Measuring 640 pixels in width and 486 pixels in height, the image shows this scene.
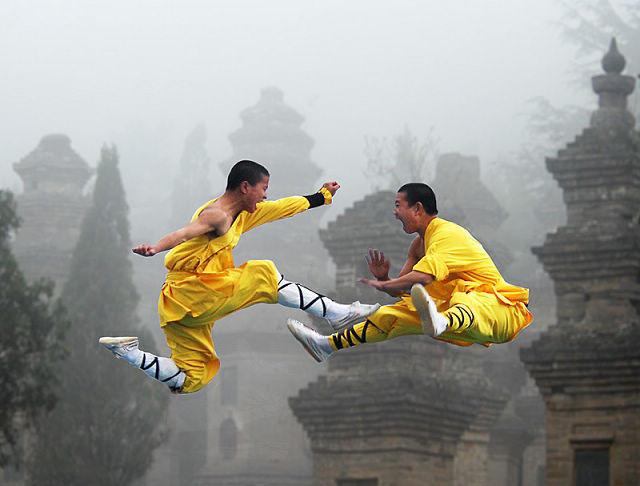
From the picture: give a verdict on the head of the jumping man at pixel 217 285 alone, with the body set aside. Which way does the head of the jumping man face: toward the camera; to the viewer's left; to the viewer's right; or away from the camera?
to the viewer's right

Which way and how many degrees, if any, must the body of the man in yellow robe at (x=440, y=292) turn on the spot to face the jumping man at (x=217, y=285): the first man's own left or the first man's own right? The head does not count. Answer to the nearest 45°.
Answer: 0° — they already face them

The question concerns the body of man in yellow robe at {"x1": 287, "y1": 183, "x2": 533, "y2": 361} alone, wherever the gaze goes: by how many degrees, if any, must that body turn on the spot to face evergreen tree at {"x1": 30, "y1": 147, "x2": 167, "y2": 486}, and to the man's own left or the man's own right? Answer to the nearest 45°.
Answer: approximately 90° to the man's own right

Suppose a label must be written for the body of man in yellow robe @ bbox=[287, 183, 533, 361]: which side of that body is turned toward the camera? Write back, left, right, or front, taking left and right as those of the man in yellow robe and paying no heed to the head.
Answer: left

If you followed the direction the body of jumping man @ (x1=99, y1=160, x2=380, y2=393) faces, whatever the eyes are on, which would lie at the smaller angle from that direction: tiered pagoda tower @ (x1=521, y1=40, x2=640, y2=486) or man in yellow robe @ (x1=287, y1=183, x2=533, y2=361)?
the man in yellow robe

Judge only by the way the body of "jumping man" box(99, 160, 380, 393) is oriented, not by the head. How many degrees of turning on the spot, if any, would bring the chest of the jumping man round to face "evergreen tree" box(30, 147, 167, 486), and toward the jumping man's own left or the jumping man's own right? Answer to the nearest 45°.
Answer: approximately 90° to the jumping man's own left

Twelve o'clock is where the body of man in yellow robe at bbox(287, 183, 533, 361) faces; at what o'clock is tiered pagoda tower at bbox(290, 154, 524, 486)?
The tiered pagoda tower is roughly at 3 o'clock from the man in yellow robe.

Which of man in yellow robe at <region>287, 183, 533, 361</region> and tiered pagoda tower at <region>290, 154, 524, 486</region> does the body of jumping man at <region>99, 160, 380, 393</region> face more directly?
the man in yellow robe

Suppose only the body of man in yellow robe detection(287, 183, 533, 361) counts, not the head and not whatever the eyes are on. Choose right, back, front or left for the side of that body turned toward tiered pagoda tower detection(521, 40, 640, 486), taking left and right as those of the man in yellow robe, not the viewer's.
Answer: right

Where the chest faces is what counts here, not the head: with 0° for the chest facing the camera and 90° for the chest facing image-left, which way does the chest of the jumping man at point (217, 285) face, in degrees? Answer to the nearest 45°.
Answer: approximately 270°

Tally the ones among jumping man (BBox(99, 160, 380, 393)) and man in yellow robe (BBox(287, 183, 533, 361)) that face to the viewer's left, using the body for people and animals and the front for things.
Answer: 1

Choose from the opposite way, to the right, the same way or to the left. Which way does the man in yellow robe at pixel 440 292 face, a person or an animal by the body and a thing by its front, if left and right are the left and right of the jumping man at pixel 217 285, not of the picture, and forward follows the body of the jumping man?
the opposite way

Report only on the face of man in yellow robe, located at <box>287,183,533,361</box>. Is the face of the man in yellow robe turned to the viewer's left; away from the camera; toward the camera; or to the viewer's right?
to the viewer's left
